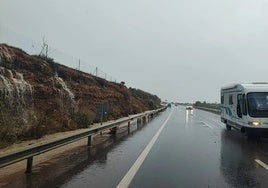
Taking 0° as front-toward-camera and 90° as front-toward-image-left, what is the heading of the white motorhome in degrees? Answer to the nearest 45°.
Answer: approximately 315°
